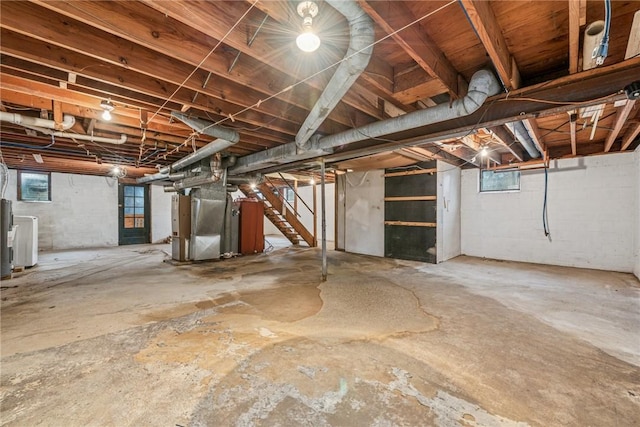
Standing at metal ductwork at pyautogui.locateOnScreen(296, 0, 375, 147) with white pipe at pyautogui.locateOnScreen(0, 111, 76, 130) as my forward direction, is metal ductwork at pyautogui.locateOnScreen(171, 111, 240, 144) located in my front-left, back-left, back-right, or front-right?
front-right

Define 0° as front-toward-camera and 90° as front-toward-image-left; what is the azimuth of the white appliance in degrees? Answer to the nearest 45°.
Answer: approximately 270°

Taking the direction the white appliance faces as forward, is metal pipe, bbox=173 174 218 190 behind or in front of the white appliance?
in front

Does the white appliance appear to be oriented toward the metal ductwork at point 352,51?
no

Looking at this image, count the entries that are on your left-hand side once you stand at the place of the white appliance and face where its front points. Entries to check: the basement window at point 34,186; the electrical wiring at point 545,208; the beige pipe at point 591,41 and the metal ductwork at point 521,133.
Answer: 1

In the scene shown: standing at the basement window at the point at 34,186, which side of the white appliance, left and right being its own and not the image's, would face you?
left
